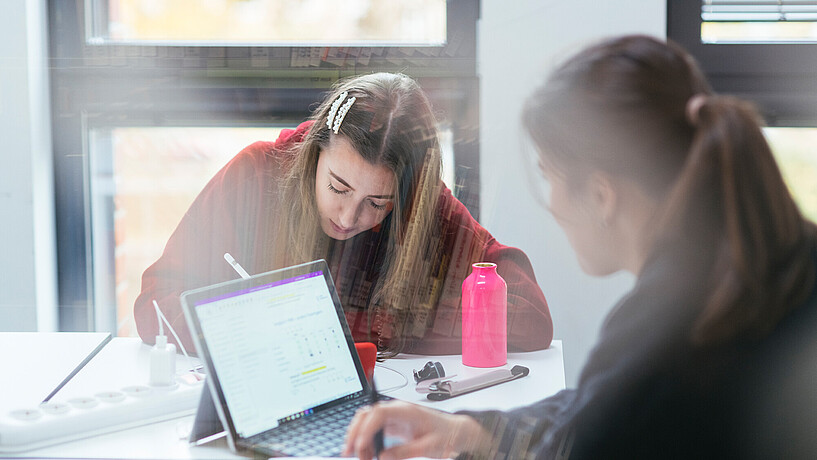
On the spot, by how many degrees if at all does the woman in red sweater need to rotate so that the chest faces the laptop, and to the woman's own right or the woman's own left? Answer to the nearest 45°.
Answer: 0° — they already face it

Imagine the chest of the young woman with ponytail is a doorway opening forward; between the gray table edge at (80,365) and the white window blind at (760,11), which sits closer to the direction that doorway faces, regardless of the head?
the gray table edge

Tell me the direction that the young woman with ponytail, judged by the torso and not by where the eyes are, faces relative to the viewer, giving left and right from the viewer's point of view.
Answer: facing away from the viewer and to the left of the viewer

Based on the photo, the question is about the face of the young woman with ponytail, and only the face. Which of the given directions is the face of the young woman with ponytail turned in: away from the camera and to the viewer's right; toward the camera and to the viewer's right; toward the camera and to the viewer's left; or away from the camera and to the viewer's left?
away from the camera and to the viewer's left

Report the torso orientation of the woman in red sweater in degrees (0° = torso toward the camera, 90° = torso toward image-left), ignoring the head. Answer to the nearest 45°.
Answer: approximately 0°

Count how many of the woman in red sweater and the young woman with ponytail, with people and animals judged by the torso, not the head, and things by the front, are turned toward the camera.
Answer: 1

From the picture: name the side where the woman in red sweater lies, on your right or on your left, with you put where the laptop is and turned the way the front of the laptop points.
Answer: on your left

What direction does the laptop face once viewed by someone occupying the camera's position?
facing the viewer and to the right of the viewer
